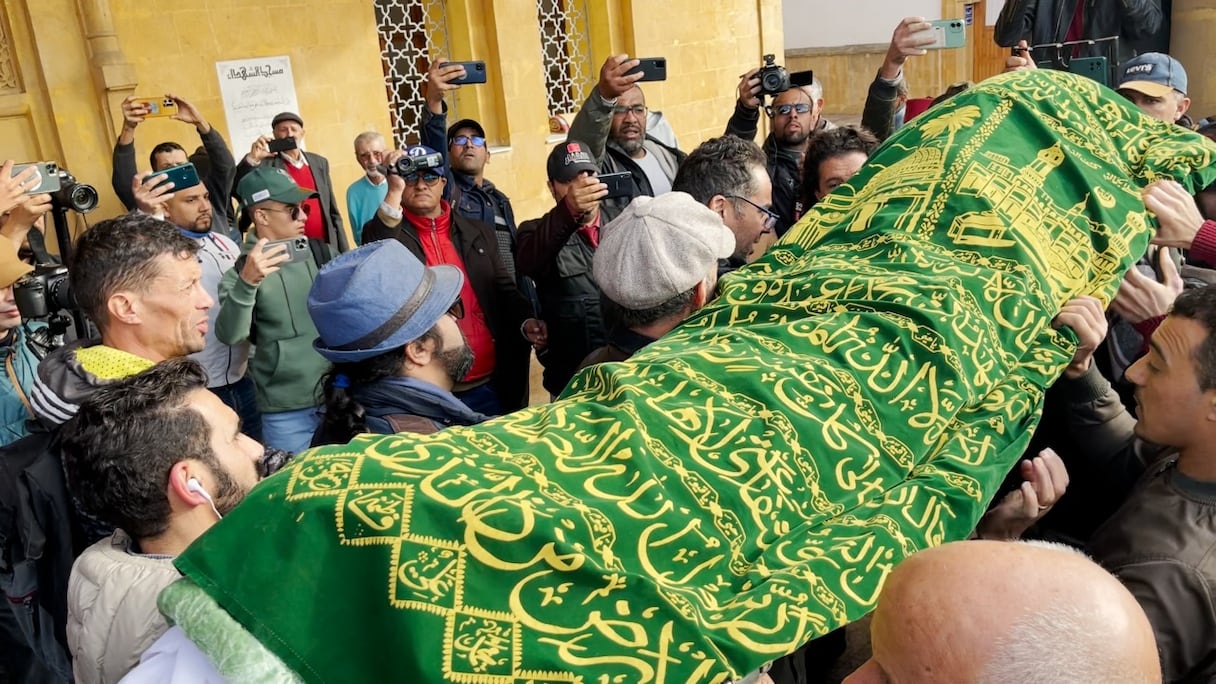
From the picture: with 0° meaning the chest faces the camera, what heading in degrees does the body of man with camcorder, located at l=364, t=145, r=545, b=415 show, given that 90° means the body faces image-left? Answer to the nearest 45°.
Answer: approximately 0°

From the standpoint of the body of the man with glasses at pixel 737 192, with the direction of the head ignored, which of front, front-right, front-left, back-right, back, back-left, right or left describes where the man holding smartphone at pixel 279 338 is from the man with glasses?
back

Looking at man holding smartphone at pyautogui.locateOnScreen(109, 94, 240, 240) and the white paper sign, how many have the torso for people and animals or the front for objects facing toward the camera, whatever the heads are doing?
2

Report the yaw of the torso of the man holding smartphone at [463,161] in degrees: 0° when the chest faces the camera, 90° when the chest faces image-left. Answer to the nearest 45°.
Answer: approximately 0°

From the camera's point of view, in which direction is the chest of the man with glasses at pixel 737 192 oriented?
to the viewer's right

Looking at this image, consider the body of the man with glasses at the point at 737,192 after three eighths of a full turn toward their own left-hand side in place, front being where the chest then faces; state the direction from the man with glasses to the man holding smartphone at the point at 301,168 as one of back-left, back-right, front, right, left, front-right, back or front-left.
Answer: front

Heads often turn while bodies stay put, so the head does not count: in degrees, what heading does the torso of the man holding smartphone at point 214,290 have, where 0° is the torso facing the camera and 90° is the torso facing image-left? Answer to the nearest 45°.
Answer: approximately 315°
